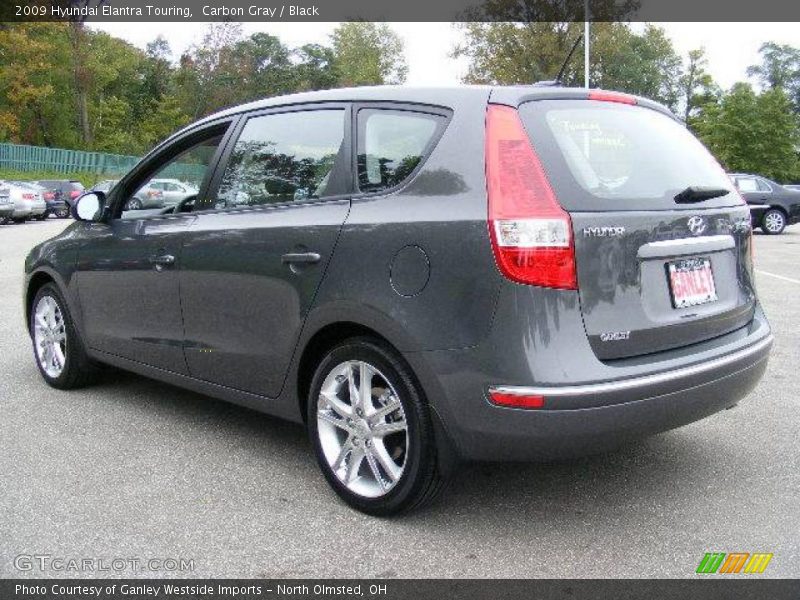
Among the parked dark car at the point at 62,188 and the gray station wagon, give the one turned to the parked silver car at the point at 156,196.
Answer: the gray station wagon

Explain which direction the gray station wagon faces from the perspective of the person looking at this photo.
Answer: facing away from the viewer and to the left of the viewer
